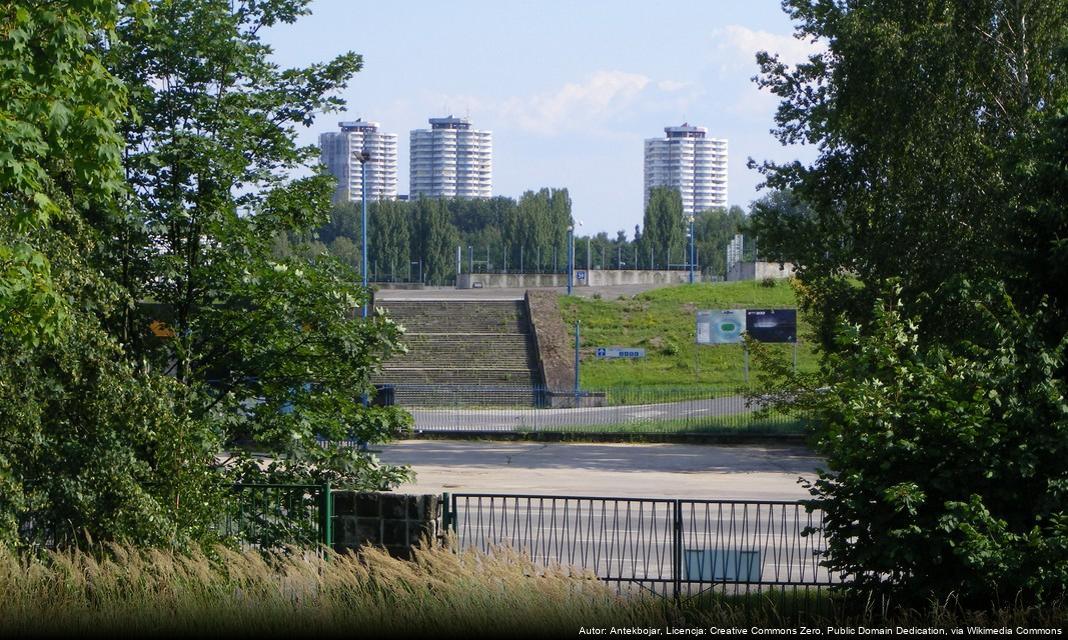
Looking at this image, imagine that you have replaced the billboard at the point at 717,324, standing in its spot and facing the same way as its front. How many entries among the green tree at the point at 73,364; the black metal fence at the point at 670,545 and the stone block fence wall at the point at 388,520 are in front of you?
3

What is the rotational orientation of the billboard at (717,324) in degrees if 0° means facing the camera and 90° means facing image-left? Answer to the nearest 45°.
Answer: approximately 0°

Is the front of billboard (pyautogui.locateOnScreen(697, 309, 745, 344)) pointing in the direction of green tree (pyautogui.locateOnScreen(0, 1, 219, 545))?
yes

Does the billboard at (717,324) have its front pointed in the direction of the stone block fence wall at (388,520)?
yes

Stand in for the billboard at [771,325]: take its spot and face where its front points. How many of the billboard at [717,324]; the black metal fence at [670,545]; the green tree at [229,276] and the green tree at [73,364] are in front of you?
3

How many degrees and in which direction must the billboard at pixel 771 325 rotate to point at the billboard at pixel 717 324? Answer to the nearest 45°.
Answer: approximately 135° to its right

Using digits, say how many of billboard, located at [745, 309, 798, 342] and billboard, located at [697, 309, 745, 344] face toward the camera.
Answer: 2

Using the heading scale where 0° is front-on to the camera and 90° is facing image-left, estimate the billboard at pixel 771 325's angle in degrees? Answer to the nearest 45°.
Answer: approximately 0°

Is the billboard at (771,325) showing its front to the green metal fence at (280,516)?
yes

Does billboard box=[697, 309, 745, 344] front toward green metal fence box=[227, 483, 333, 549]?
yes
